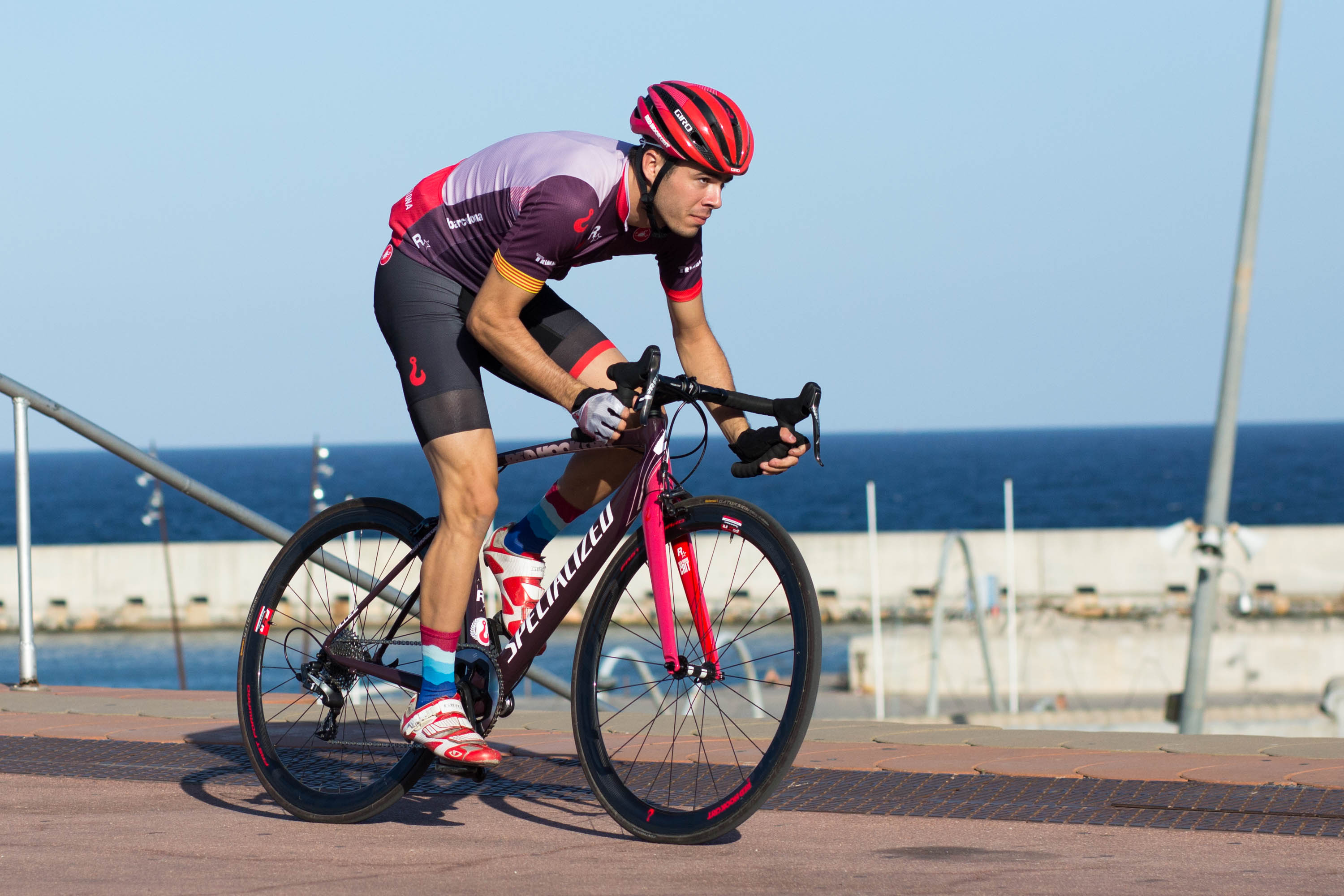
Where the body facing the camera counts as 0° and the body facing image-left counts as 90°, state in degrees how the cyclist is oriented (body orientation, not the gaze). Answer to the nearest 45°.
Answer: approximately 315°

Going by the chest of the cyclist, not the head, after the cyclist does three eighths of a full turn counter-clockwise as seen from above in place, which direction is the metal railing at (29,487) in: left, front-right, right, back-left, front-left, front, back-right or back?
front-left

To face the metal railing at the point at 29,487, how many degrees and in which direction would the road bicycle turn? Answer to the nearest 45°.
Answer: approximately 180°

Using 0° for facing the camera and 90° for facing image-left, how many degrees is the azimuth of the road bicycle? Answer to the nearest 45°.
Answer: approximately 315°
